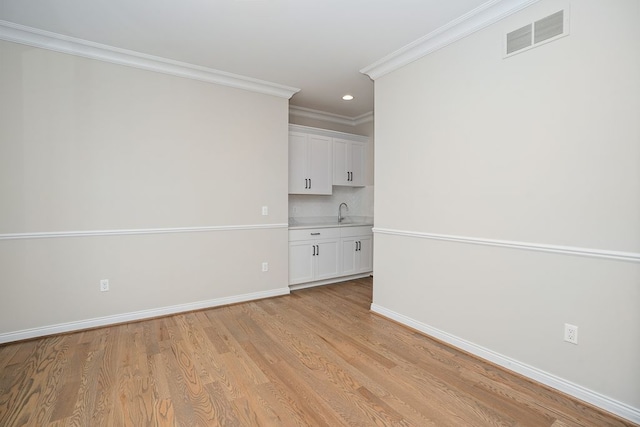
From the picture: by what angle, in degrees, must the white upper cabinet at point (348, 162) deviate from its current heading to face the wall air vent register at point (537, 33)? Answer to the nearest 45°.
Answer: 0° — it already faces it

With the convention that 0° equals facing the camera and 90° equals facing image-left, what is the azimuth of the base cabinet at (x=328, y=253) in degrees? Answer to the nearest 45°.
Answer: approximately 315°

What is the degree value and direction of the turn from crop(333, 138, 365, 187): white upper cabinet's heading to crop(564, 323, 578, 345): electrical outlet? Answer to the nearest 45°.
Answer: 0° — it already faces it

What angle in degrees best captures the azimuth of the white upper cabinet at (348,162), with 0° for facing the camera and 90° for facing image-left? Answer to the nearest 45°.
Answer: approximately 315°
